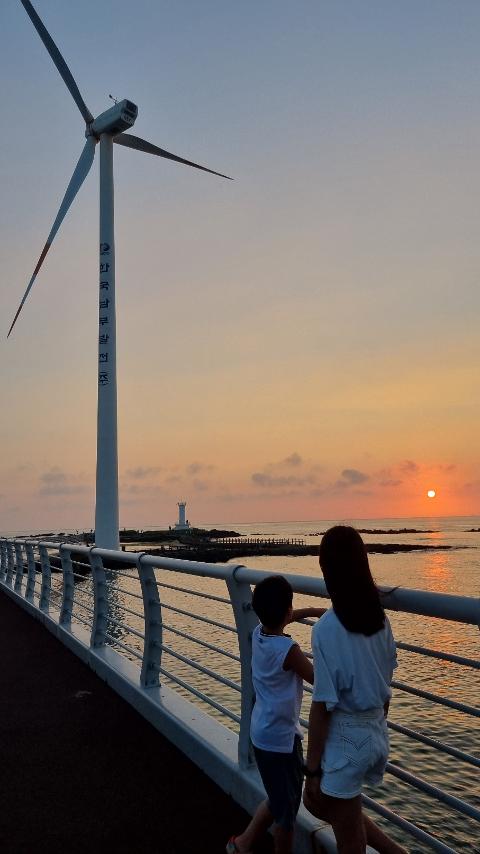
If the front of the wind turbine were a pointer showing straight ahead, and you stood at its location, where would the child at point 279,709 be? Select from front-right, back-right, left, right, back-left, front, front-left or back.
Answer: back-left

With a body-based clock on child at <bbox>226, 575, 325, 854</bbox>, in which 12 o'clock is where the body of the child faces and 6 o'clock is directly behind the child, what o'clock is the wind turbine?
The wind turbine is roughly at 10 o'clock from the child.

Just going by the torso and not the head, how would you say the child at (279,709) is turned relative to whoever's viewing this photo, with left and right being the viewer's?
facing away from the viewer and to the right of the viewer

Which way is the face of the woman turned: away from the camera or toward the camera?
away from the camera

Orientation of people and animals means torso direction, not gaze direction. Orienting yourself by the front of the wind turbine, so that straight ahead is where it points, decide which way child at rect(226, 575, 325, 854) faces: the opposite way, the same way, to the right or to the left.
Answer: to the right

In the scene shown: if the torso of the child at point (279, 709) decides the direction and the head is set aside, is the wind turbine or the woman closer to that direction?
the wind turbine

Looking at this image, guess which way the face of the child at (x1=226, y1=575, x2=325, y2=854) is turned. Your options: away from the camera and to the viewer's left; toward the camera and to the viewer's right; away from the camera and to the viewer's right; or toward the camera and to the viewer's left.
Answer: away from the camera and to the viewer's right

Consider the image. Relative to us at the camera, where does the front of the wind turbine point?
facing away from the viewer and to the left of the viewer

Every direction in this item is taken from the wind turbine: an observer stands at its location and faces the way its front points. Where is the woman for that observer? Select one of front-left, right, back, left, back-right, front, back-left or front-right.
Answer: back-left

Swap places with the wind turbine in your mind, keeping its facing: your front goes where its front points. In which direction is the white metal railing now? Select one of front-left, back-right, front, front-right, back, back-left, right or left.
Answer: back-left
